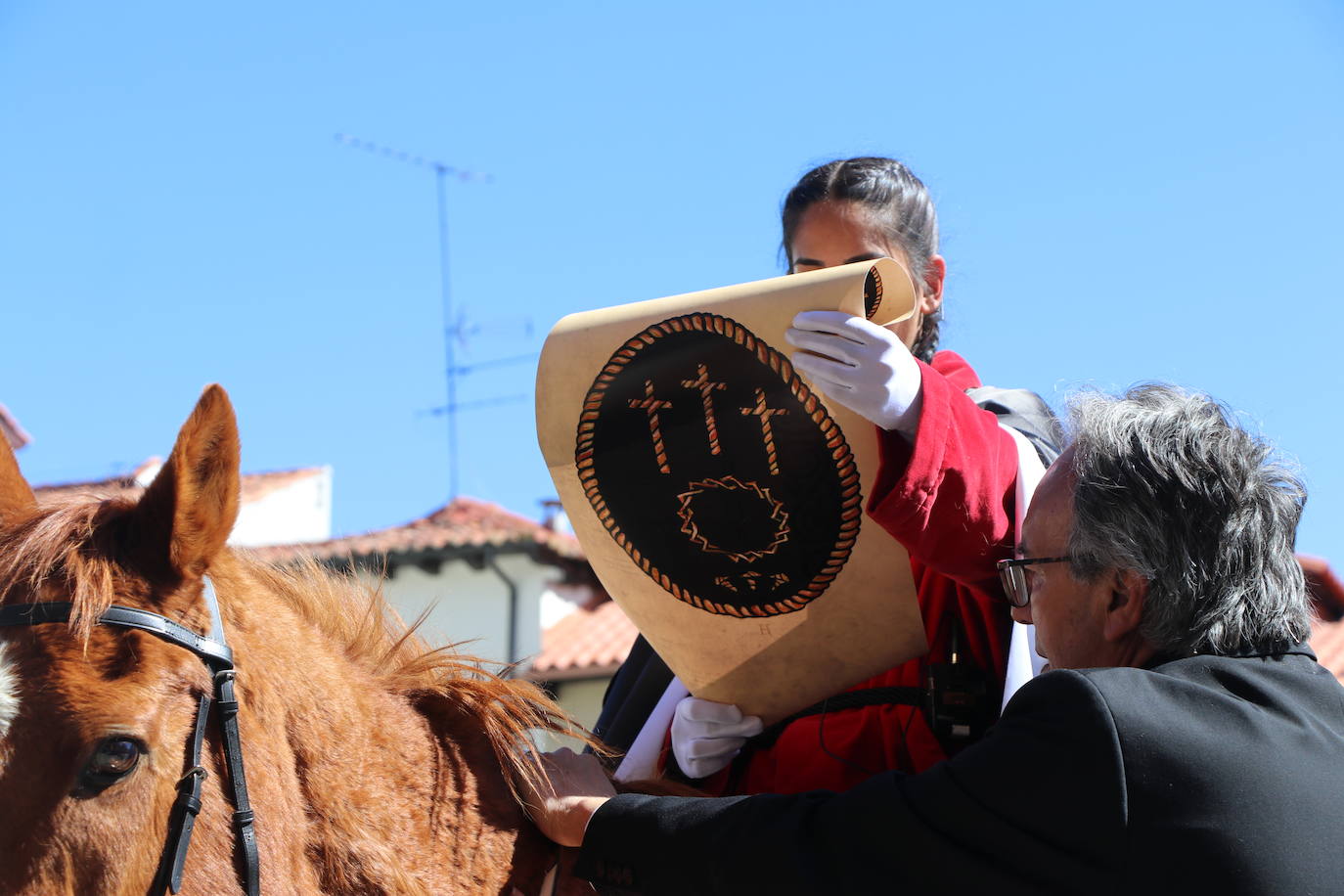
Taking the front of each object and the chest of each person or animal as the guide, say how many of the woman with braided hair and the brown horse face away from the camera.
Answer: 0

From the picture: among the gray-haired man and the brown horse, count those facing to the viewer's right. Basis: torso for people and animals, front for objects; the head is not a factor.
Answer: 0

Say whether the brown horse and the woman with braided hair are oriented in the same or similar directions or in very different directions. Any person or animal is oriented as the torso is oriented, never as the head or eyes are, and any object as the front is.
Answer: same or similar directions

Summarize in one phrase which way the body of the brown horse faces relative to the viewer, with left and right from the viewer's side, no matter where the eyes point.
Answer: facing the viewer and to the left of the viewer

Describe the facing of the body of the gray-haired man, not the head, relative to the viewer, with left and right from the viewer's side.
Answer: facing away from the viewer and to the left of the viewer

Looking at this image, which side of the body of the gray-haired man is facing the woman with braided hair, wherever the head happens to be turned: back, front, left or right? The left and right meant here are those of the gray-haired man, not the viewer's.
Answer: front

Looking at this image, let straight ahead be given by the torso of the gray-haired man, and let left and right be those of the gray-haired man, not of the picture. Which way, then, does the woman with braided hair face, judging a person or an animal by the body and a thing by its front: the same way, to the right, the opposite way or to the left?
to the left

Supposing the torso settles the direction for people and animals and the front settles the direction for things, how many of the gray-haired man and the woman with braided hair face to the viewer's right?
0
